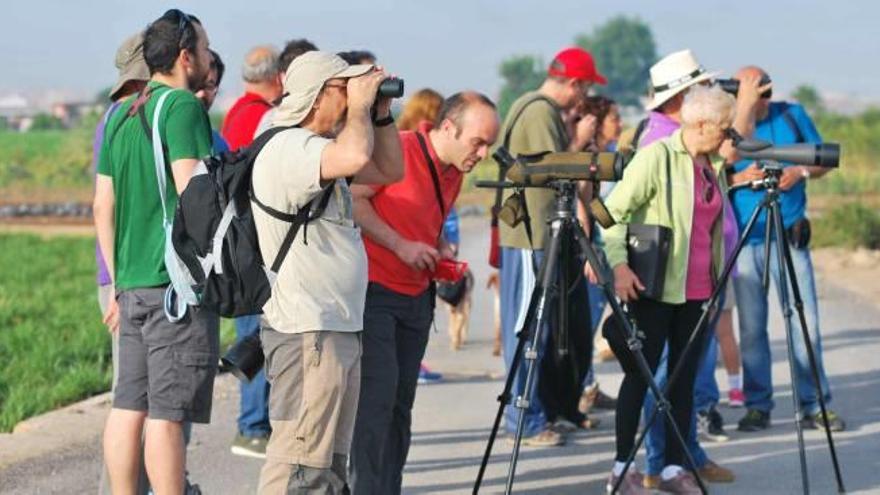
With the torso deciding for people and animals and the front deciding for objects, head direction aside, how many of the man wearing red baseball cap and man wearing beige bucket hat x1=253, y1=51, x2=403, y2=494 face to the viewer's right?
2

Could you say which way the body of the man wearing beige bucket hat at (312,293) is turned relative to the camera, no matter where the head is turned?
to the viewer's right

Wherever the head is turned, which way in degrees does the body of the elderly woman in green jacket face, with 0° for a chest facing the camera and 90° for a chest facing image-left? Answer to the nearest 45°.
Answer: approximately 315°

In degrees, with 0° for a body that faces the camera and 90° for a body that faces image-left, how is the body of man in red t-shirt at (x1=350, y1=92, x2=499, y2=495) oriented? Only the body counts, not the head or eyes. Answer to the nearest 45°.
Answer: approximately 315°

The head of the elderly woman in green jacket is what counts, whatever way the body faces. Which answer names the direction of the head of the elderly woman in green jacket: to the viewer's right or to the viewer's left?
to the viewer's right

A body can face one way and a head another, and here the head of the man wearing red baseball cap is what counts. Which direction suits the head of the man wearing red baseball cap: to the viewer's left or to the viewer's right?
to the viewer's right

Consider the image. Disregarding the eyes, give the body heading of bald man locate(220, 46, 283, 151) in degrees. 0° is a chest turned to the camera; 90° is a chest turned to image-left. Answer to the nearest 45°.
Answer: approximately 225°

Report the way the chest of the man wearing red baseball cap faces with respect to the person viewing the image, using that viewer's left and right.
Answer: facing to the right of the viewer

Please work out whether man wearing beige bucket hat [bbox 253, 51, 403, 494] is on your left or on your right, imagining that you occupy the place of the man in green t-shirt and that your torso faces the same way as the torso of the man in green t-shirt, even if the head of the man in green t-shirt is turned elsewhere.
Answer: on your right
